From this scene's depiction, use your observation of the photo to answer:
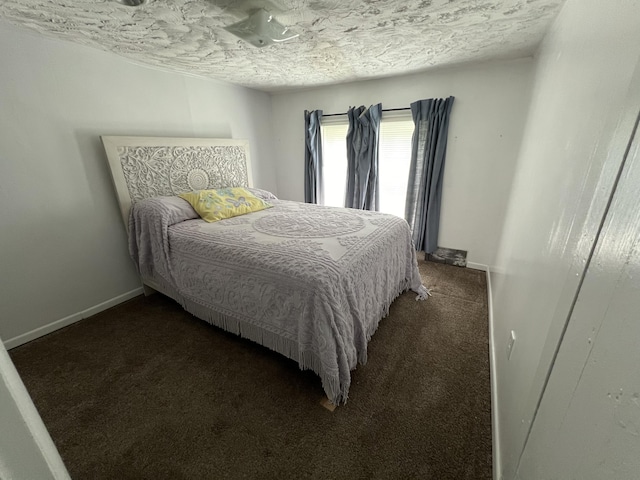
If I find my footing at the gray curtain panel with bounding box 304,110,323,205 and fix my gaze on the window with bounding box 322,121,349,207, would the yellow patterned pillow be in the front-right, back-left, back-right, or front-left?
back-right

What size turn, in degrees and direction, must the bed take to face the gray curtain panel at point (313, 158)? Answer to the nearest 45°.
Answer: approximately 135° to its left

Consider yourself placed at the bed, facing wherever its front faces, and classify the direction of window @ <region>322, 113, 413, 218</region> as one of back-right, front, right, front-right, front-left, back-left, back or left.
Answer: left

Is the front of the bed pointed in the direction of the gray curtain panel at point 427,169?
no

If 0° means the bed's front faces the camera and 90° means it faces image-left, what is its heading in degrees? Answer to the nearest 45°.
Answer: approximately 315°

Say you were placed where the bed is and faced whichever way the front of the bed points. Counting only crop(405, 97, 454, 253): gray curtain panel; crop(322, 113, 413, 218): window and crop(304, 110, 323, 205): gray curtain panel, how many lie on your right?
0

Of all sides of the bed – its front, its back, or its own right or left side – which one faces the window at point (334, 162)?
left

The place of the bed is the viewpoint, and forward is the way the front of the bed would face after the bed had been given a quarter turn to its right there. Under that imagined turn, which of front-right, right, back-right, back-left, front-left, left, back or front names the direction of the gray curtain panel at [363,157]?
back

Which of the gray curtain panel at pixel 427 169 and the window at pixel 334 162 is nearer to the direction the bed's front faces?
the gray curtain panel
